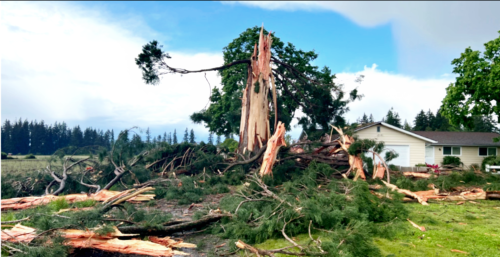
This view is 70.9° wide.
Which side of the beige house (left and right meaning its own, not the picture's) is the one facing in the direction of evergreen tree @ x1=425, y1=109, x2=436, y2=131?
back

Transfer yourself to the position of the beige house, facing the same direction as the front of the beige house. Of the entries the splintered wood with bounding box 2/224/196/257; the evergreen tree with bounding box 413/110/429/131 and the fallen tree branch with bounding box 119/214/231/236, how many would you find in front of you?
2

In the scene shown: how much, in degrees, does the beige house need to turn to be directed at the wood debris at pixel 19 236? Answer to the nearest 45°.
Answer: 0° — it already faces it

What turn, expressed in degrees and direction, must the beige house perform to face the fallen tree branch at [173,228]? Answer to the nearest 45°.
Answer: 0° — it already faces it

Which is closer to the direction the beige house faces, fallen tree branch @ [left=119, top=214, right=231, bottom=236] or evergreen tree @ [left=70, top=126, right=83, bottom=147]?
the fallen tree branch

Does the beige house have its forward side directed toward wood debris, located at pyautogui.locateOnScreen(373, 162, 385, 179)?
yes

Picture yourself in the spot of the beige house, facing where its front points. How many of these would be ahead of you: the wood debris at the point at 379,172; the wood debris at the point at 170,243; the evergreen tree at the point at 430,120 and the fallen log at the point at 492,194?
3

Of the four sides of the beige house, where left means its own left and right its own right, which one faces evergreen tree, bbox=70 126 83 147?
right

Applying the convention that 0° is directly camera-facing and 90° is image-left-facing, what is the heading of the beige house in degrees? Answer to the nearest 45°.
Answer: approximately 0°

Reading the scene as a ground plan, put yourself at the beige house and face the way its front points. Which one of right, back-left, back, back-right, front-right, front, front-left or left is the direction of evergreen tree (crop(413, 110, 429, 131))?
back
